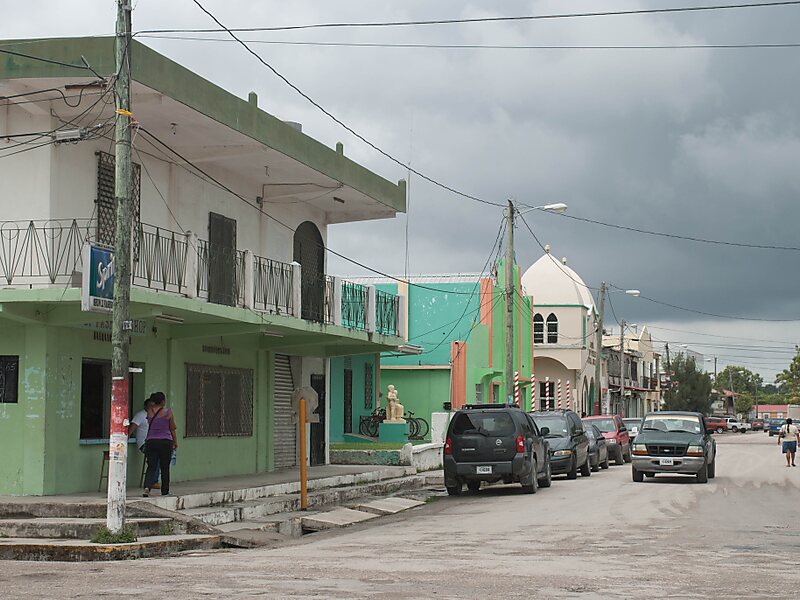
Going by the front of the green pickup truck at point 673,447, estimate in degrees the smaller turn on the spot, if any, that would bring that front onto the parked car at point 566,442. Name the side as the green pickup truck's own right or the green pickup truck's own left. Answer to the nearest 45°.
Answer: approximately 135° to the green pickup truck's own right

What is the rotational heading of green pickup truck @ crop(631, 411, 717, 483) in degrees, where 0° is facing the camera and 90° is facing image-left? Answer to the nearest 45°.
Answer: approximately 0°

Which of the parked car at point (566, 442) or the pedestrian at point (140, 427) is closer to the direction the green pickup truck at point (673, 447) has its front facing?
the pedestrian

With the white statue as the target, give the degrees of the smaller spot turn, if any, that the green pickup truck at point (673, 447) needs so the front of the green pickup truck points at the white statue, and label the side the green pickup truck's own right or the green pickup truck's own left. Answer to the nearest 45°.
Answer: approximately 135° to the green pickup truck's own right

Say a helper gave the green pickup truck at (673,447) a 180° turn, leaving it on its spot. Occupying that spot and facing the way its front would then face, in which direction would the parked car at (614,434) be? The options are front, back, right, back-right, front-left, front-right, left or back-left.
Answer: front

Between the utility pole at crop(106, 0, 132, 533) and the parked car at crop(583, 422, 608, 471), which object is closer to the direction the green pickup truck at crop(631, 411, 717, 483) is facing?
the utility pole

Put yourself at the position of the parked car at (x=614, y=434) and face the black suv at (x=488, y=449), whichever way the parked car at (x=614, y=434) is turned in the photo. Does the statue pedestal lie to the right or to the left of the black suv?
right

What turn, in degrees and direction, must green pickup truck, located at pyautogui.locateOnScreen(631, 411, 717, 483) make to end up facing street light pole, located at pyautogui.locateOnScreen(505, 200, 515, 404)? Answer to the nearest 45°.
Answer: approximately 135° to its right

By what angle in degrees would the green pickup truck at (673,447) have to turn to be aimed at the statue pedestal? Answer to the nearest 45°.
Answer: approximately 135° to its right

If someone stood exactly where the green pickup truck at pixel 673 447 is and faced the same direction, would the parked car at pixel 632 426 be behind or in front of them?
behind

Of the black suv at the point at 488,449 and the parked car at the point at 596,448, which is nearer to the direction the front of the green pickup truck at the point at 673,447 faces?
the black suv

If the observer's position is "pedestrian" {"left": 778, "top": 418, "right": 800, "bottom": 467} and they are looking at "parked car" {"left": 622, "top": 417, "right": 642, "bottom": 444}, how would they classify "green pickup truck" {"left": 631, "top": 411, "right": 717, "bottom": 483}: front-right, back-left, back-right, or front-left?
back-left
